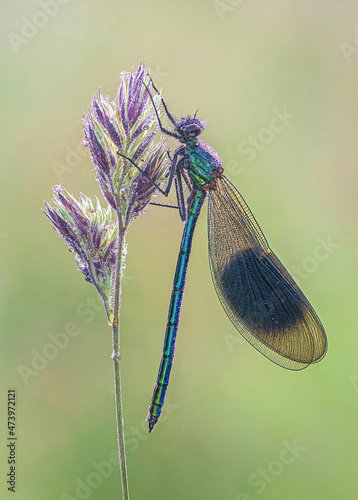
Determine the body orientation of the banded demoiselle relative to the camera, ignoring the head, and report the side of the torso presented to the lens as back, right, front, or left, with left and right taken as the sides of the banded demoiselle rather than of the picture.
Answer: left
